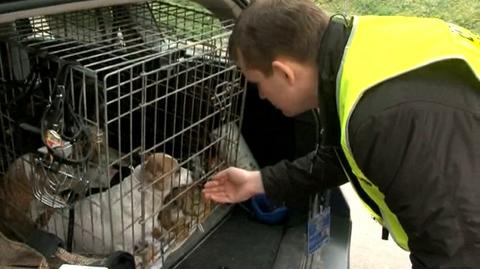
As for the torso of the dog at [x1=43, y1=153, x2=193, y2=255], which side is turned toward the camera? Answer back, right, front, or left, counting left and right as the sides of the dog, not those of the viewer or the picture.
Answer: right

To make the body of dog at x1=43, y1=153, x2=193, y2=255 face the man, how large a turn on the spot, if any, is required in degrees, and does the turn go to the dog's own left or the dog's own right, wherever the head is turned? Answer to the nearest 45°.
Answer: approximately 45° to the dog's own right
